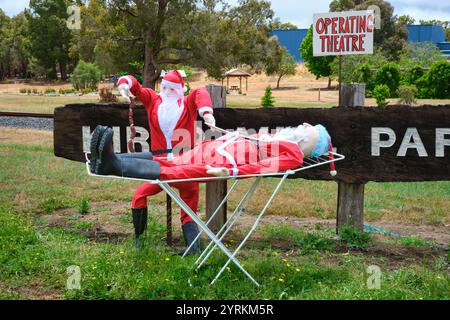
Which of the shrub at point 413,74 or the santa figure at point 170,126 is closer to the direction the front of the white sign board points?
the santa figure

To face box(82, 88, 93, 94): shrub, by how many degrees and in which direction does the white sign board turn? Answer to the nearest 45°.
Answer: approximately 135° to its right

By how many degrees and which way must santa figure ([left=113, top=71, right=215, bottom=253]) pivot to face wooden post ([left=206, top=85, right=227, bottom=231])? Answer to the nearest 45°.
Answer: approximately 135° to its left

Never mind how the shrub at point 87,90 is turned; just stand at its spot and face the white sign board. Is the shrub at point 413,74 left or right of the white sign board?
left

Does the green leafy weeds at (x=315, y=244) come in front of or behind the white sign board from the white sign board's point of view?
in front

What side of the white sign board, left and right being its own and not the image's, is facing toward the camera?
front

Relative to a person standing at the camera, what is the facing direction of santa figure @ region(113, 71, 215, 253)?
facing the viewer

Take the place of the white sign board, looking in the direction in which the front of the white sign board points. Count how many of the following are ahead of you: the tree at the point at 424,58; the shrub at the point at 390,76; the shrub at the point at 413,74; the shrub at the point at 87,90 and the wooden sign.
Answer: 1

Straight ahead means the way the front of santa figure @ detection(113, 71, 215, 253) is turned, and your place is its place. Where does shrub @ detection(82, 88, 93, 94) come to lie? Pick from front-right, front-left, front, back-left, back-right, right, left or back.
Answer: back

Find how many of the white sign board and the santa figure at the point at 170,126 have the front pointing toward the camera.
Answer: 2

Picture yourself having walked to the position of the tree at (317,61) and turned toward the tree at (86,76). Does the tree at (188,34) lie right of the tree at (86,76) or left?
left

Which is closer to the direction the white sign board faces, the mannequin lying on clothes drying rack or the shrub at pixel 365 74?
the mannequin lying on clothes drying rack

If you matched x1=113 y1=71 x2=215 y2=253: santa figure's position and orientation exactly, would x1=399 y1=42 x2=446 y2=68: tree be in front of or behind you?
behind

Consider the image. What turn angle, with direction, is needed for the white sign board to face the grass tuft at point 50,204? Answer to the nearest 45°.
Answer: approximately 90° to its right
